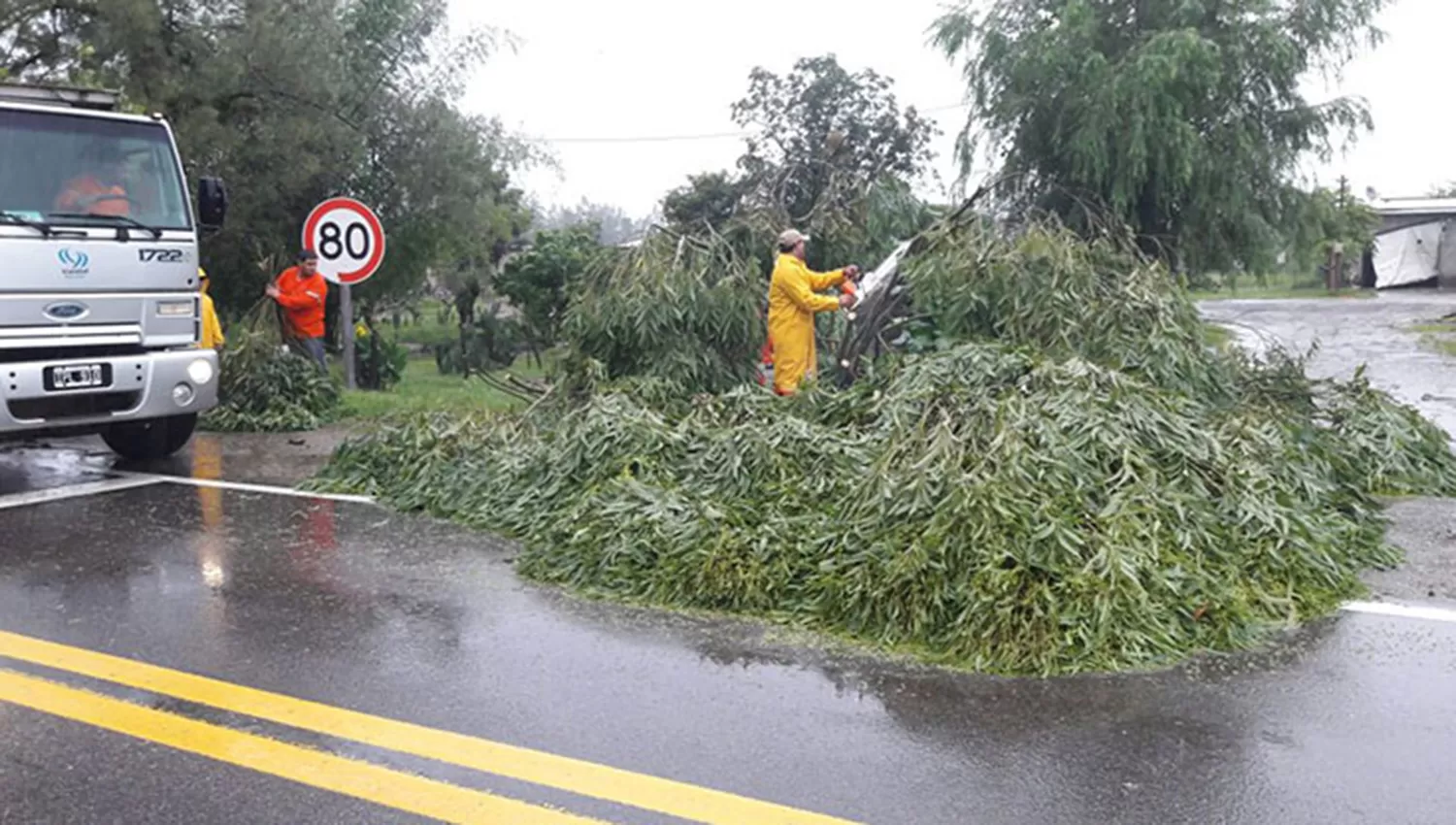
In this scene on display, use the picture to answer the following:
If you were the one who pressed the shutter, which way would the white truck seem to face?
facing the viewer

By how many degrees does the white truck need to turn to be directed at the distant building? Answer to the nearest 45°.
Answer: approximately 135° to its left

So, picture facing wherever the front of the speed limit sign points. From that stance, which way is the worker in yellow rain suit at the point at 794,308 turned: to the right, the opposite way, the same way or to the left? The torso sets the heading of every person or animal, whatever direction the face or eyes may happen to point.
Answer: to the left

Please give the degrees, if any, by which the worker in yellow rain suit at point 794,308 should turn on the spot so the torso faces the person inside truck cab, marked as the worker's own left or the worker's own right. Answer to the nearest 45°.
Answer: approximately 180°

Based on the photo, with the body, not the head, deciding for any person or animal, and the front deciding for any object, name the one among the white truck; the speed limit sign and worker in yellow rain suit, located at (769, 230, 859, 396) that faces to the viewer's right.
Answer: the worker in yellow rain suit

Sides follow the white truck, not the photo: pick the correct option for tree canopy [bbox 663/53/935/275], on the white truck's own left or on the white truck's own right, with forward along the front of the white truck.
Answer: on the white truck's own left

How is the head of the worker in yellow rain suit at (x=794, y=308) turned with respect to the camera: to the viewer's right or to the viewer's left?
to the viewer's right

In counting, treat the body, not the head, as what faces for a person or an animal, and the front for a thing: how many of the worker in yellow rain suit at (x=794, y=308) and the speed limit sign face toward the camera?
1

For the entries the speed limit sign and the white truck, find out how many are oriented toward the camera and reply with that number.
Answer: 2

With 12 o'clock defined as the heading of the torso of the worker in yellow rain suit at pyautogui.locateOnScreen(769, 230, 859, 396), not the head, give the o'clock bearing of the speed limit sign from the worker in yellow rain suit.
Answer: The speed limit sign is roughly at 7 o'clock from the worker in yellow rain suit.

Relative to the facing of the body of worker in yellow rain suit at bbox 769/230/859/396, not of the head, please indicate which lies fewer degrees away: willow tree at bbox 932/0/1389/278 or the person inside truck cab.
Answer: the willow tree

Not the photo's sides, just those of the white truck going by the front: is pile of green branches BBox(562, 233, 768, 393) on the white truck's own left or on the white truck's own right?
on the white truck's own left

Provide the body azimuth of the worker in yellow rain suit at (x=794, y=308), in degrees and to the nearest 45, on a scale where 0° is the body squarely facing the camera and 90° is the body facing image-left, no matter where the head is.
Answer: approximately 270°
